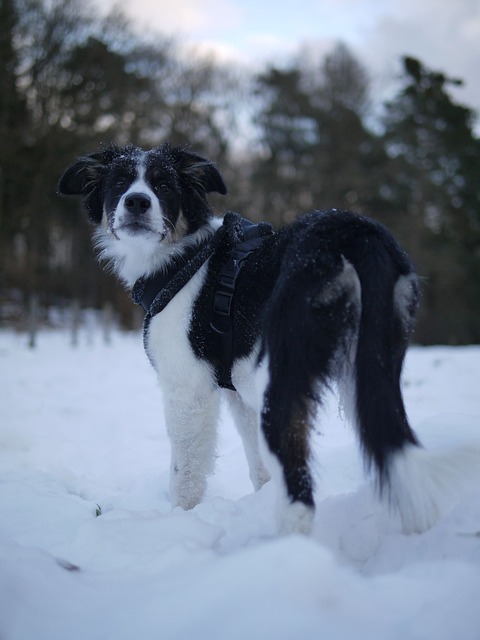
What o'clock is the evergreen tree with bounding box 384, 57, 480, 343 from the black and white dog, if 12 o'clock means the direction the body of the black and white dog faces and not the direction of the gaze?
The evergreen tree is roughly at 2 o'clock from the black and white dog.

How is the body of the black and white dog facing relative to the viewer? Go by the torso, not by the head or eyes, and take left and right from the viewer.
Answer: facing away from the viewer and to the left of the viewer

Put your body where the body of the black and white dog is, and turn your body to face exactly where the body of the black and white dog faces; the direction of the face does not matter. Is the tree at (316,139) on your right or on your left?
on your right
